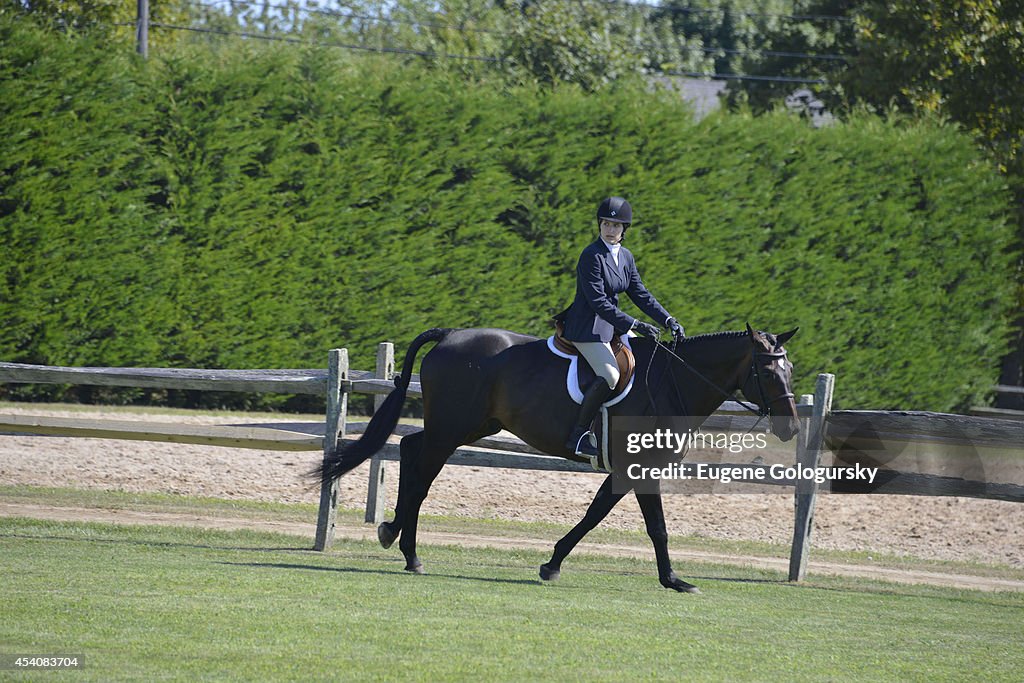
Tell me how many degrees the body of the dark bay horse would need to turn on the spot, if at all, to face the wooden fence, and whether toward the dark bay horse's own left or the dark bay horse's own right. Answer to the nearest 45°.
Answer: approximately 135° to the dark bay horse's own left

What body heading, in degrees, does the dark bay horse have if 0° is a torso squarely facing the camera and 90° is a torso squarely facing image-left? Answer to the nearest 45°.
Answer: approximately 270°

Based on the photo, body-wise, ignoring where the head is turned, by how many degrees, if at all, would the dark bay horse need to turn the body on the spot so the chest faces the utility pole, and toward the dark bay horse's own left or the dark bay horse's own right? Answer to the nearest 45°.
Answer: approximately 135° to the dark bay horse's own left
